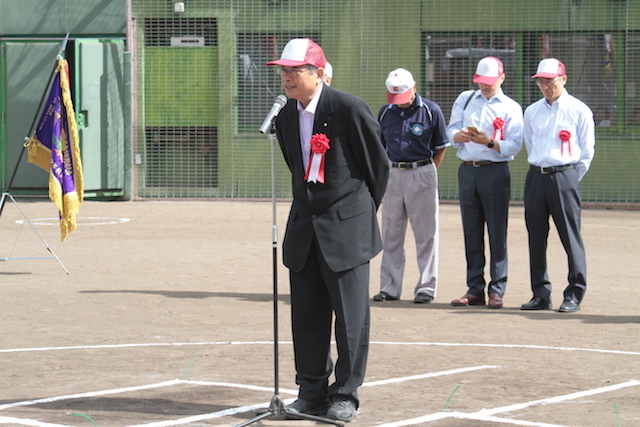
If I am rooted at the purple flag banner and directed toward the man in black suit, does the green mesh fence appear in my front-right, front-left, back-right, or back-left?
back-left

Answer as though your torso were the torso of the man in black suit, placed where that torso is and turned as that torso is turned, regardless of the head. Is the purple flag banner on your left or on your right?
on your right

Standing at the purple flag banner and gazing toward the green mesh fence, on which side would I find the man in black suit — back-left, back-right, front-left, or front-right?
back-right

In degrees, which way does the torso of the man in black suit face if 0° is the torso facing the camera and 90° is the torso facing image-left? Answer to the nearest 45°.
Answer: approximately 45°

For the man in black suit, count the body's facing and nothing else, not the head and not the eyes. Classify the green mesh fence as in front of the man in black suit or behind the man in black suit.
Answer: behind
